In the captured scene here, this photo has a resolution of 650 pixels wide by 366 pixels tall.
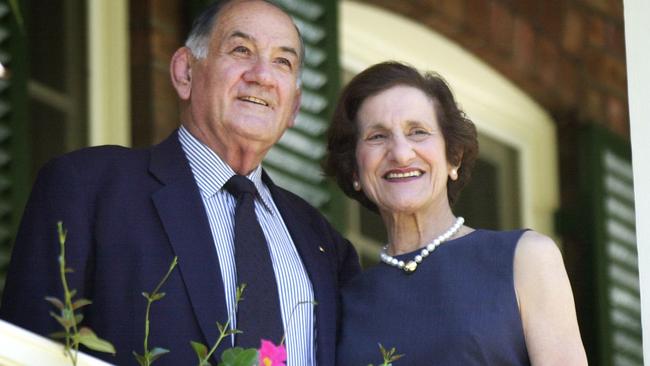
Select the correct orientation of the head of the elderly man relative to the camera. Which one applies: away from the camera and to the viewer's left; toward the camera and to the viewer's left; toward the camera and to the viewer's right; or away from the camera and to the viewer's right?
toward the camera and to the viewer's right

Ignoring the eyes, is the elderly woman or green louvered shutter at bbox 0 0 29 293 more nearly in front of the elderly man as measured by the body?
the elderly woman

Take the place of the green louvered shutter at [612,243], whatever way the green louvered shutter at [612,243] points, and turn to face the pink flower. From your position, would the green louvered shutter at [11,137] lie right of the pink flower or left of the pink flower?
right

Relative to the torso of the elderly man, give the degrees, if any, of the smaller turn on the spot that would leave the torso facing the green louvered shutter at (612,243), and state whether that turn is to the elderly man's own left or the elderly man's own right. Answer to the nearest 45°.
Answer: approximately 90° to the elderly man's own left

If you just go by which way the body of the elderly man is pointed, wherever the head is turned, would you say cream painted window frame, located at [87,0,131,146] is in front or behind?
behind

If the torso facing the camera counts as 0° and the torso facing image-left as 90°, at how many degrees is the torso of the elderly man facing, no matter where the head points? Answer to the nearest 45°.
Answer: approximately 315°
